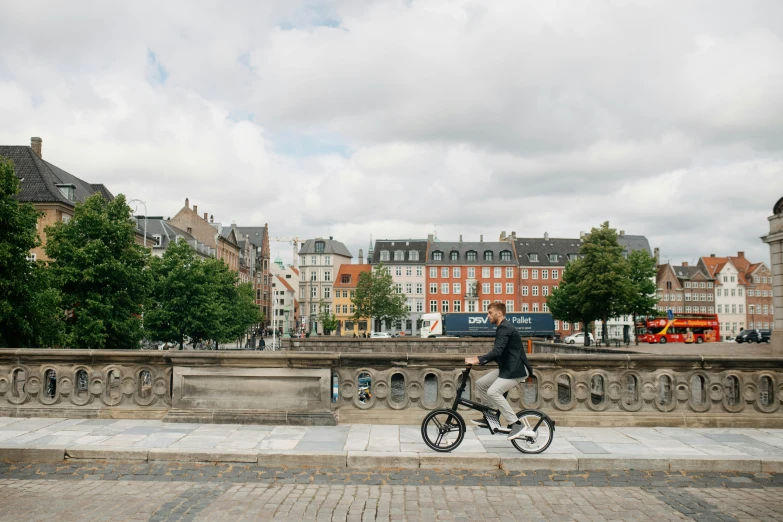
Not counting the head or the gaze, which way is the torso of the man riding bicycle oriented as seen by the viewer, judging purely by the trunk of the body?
to the viewer's left

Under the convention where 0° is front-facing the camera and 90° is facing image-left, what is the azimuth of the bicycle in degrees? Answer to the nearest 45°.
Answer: approximately 90°

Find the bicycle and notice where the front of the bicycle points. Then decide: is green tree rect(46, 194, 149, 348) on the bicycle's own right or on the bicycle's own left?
on the bicycle's own right

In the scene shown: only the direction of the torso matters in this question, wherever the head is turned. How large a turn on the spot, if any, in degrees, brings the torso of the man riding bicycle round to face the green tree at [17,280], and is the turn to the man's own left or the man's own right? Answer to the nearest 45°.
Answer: approximately 45° to the man's own right
